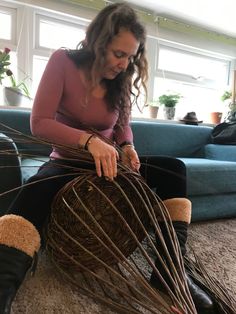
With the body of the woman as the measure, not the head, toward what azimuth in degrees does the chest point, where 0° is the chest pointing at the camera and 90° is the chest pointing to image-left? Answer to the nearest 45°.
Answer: approximately 315°

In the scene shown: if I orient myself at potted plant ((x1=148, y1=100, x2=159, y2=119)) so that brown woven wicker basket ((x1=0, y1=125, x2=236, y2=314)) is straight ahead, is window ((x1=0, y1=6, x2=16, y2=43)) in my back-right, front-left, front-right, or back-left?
front-right

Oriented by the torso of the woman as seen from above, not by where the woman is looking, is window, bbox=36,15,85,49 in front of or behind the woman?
behind

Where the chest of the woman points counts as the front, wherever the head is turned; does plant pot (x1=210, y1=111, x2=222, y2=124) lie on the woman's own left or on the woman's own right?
on the woman's own left

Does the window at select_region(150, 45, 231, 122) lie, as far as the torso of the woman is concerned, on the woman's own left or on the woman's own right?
on the woman's own left

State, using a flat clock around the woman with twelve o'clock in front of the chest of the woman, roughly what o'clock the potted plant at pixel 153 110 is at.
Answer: The potted plant is roughly at 8 o'clock from the woman.

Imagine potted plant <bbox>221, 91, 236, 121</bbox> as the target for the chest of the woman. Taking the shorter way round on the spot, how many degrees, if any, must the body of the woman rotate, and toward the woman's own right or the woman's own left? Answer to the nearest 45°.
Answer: approximately 90° to the woman's own left

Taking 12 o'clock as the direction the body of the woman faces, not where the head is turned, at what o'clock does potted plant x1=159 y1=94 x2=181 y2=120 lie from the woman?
The potted plant is roughly at 8 o'clock from the woman.

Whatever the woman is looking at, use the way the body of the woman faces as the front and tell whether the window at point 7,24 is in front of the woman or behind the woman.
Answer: behind
